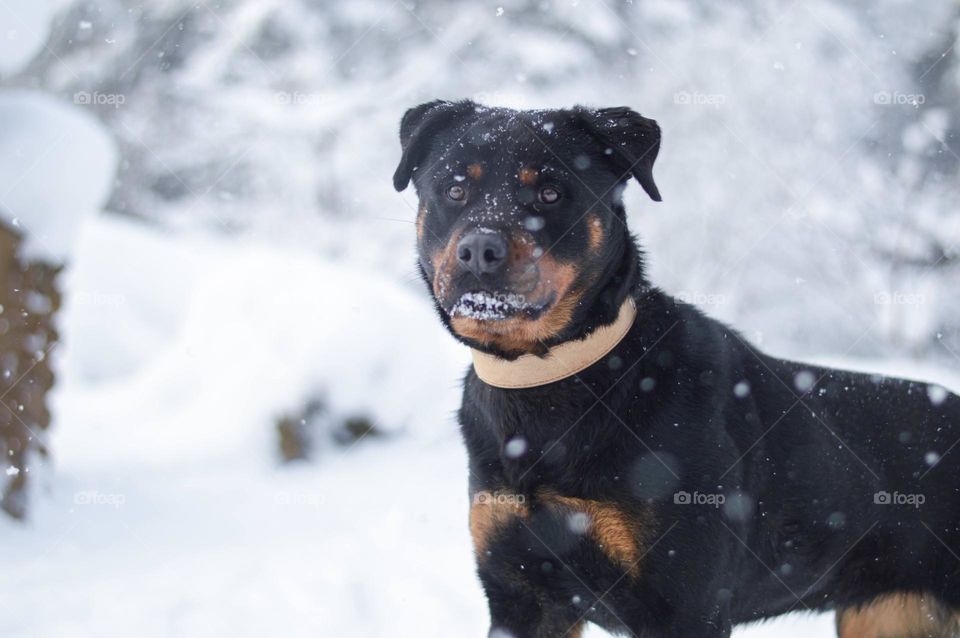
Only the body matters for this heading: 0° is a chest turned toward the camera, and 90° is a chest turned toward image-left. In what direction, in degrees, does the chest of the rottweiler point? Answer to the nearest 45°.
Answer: approximately 45°
